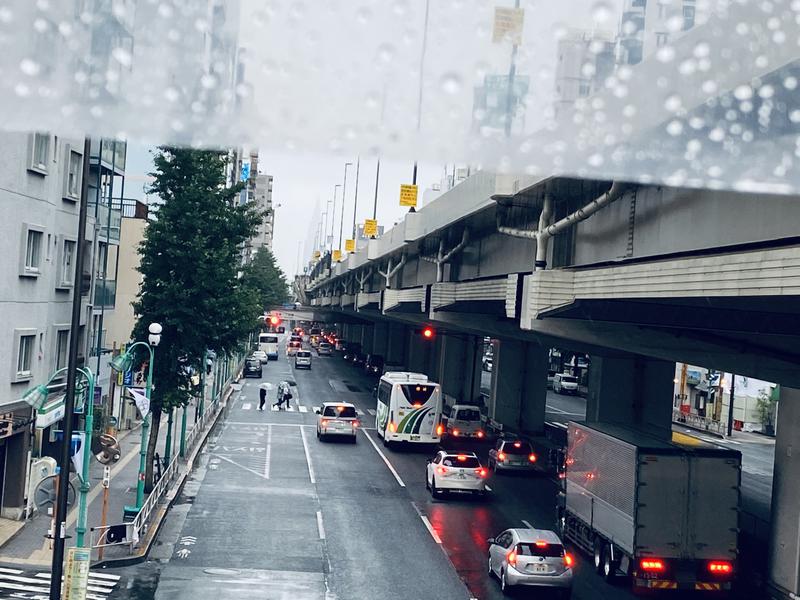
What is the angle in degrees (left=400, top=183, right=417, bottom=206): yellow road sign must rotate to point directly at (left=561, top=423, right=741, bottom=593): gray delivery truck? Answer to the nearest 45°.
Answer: approximately 45° to its left

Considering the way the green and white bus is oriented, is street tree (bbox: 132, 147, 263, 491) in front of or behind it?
behind

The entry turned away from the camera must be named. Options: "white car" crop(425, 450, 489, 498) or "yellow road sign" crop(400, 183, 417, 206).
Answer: the white car

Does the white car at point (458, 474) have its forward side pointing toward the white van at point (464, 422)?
yes

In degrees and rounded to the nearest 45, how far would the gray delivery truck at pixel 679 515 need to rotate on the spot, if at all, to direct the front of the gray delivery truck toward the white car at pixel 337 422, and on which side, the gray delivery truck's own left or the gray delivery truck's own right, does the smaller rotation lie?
0° — it already faces it

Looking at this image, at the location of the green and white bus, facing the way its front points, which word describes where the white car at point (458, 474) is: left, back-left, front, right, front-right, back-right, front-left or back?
back

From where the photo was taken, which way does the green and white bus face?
away from the camera

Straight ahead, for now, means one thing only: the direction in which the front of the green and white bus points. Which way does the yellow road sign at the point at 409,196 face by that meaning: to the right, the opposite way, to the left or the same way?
the opposite way

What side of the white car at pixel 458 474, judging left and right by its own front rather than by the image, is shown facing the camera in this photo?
back
